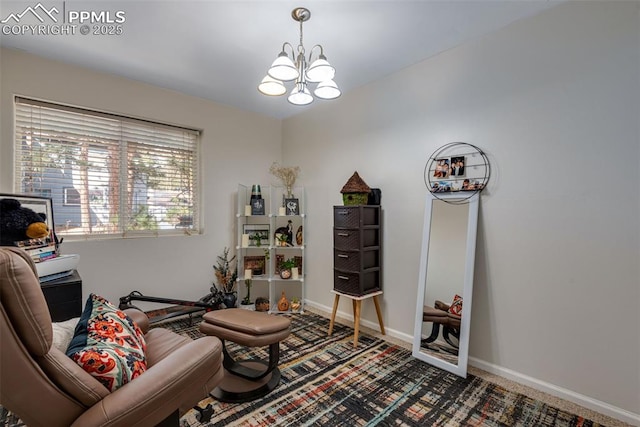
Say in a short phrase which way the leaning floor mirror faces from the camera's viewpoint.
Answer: facing the viewer and to the left of the viewer

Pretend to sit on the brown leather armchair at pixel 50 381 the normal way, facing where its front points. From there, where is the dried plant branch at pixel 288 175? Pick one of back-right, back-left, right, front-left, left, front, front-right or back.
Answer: front

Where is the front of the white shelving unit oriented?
toward the camera

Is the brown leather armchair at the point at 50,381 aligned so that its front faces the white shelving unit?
yes

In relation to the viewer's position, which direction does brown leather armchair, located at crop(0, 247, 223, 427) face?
facing away from the viewer and to the right of the viewer

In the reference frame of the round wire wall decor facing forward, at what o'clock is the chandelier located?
The chandelier is roughly at 12 o'clock from the round wire wall decor.

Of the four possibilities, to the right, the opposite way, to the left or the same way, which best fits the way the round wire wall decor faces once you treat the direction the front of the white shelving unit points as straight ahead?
to the right

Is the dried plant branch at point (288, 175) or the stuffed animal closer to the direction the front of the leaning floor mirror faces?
the stuffed animal

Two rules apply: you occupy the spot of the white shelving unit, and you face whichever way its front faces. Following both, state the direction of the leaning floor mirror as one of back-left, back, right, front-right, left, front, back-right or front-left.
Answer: front-left

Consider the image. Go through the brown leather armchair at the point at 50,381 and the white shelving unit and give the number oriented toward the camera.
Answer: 1

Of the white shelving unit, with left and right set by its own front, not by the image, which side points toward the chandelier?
front
